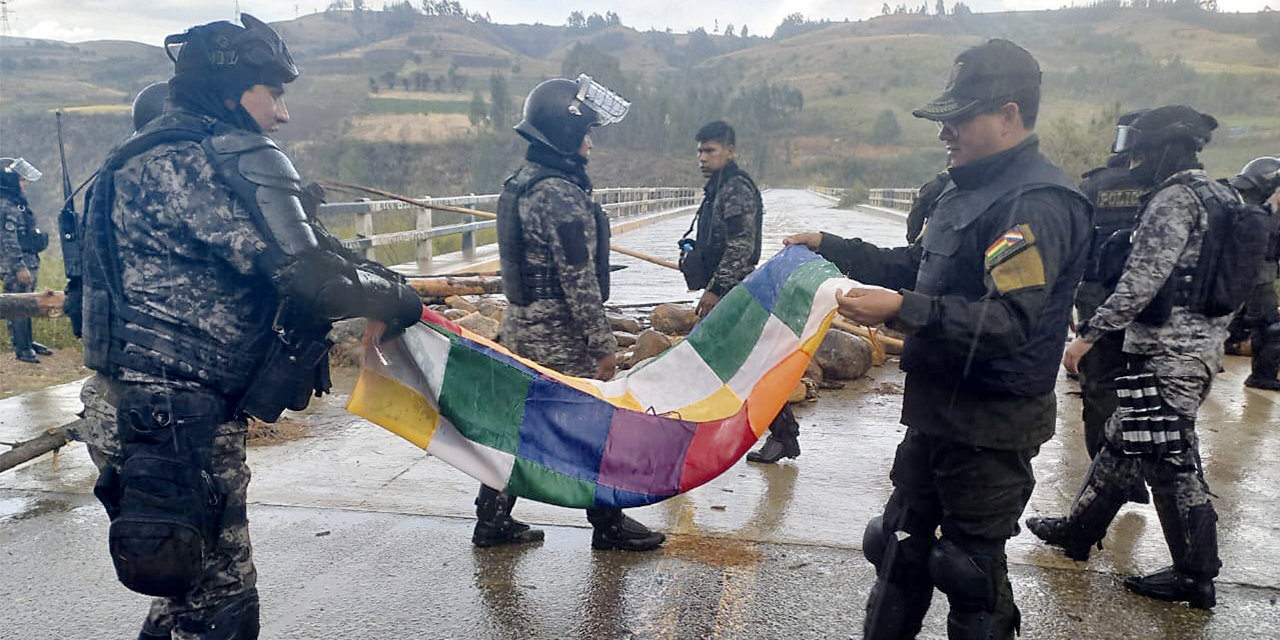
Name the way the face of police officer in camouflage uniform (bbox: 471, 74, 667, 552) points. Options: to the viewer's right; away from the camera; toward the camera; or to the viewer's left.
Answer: to the viewer's right

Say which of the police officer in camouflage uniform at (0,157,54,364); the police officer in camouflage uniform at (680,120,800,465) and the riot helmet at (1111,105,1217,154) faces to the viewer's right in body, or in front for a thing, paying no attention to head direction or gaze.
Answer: the police officer in camouflage uniform at (0,157,54,364)

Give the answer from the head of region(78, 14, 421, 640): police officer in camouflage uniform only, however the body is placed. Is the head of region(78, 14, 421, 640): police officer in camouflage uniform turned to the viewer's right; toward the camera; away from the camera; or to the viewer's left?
to the viewer's right

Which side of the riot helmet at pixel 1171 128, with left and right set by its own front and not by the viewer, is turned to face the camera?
left

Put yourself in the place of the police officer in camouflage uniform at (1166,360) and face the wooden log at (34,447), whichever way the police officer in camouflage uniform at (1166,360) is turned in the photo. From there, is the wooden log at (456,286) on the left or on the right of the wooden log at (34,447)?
right

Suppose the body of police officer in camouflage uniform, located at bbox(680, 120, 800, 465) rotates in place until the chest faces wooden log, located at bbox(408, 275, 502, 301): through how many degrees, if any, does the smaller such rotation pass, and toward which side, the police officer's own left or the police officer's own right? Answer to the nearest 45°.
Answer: approximately 45° to the police officer's own right

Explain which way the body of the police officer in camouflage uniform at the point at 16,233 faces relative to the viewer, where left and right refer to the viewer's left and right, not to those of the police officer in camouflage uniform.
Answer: facing to the right of the viewer

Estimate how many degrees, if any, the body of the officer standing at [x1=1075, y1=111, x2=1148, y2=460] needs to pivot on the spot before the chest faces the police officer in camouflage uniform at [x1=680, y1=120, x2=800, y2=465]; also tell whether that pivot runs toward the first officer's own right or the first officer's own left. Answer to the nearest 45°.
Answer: approximately 90° to the first officer's own left

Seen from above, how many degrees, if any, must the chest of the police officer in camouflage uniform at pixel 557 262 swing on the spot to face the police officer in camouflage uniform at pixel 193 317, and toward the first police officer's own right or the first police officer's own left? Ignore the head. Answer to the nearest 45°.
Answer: approximately 135° to the first police officer's own right

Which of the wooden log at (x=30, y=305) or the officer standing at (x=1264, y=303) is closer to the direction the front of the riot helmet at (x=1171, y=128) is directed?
the wooden log
